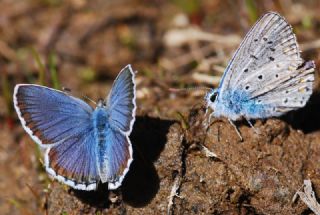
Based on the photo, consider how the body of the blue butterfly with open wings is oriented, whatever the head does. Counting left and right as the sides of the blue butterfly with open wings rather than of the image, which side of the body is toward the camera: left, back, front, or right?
back

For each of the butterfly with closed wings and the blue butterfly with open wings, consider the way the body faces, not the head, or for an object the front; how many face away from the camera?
1

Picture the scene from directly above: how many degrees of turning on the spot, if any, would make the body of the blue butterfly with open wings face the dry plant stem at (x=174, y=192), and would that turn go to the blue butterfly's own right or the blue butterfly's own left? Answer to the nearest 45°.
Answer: approximately 90° to the blue butterfly's own right

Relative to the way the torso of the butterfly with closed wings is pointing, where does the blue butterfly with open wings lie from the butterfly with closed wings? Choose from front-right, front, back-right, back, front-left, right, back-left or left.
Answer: front-left

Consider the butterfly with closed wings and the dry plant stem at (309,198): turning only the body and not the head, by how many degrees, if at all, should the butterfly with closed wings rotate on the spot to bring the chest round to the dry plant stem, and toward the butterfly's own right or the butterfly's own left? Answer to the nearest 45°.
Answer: approximately 135° to the butterfly's own left

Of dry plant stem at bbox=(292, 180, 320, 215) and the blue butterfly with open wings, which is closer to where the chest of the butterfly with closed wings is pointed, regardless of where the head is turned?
the blue butterfly with open wings

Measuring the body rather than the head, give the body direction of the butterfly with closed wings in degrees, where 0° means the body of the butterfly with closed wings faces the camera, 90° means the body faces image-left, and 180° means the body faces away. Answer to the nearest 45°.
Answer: approximately 90°

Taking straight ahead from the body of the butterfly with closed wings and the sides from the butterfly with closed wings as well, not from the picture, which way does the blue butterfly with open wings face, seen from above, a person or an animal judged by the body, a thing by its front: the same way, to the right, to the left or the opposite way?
to the right

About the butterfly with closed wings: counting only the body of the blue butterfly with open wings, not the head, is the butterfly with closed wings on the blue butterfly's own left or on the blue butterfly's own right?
on the blue butterfly's own right

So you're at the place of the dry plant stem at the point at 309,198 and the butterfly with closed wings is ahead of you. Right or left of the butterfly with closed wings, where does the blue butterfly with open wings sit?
left
